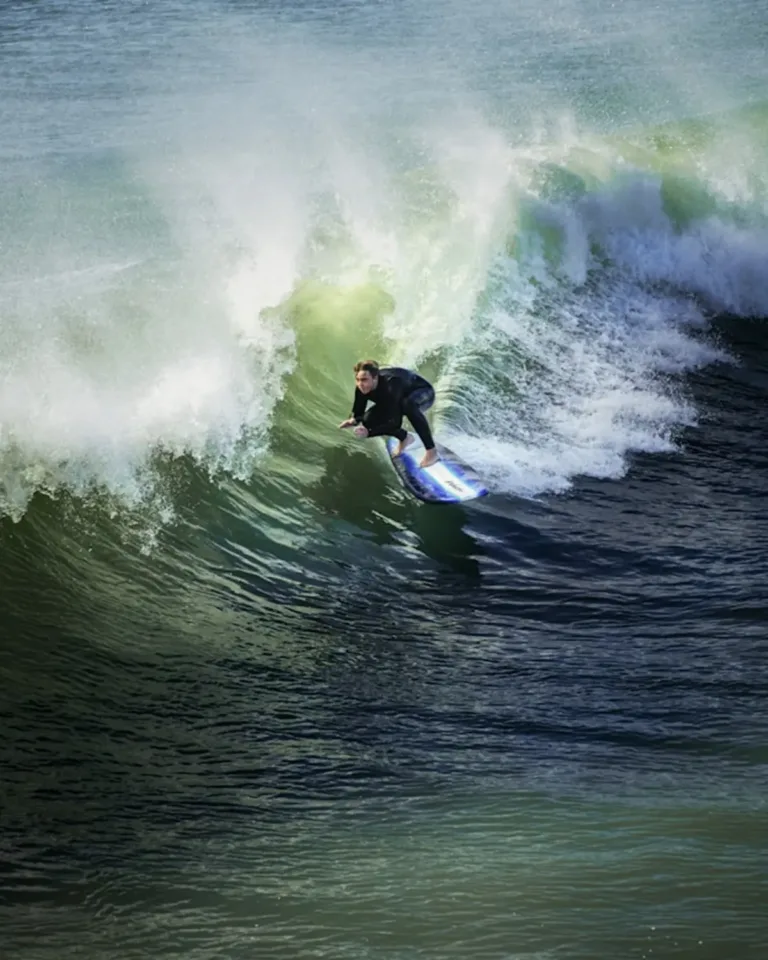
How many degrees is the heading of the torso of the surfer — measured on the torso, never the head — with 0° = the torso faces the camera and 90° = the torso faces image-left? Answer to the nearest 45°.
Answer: approximately 45°
